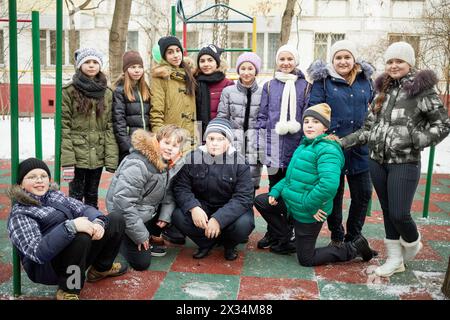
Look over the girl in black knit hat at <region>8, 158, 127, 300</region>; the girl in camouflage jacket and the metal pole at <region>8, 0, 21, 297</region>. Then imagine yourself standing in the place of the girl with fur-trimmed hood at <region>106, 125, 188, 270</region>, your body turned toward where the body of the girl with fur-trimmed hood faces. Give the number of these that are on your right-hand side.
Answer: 2

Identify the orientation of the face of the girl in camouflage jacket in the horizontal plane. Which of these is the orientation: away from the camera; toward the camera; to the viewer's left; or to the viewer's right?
toward the camera

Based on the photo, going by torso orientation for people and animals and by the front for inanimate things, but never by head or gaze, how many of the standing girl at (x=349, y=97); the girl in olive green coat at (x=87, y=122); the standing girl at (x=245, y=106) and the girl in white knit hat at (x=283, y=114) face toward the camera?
4

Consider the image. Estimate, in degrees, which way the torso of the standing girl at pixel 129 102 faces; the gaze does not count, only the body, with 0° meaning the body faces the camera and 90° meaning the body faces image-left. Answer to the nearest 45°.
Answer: approximately 315°

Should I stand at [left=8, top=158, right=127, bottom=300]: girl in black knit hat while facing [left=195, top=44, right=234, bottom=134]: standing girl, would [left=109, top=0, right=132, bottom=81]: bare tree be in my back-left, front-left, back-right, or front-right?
front-left

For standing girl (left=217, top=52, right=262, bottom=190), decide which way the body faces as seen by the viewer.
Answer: toward the camera

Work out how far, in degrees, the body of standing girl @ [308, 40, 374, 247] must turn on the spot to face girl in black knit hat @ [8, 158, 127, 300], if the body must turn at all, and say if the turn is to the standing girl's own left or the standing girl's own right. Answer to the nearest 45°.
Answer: approximately 45° to the standing girl's own right

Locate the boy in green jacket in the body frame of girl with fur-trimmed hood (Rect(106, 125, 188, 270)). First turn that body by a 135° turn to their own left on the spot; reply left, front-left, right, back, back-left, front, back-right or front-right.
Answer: right

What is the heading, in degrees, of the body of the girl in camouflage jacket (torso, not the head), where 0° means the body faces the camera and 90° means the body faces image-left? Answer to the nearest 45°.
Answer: approximately 45°

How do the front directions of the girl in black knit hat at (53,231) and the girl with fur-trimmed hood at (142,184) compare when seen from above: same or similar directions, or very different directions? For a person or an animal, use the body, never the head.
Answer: same or similar directions

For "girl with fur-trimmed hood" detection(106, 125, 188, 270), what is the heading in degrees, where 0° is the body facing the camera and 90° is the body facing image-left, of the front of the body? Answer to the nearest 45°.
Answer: approximately 315°

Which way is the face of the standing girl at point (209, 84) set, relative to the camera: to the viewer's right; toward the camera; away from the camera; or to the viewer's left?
toward the camera

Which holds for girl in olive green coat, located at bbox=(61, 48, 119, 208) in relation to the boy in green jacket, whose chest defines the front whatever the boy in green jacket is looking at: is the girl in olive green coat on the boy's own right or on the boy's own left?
on the boy's own right

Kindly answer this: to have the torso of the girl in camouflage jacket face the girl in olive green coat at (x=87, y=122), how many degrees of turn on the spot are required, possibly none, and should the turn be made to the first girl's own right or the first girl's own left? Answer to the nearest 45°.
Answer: approximately 45° to the first girl's own right
